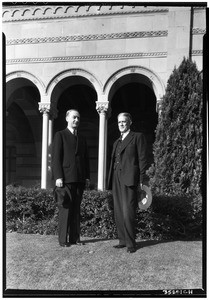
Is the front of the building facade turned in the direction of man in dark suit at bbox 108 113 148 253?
yes

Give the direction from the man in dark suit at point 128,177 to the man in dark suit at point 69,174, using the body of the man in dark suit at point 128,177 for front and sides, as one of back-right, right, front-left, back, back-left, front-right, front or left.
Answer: front-right

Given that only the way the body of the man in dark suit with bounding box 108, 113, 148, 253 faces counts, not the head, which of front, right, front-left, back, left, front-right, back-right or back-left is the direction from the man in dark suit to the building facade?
back-right

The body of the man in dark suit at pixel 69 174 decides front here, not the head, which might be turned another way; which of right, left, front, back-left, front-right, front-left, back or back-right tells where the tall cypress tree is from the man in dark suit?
left

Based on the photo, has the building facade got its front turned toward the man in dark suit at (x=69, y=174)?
yes

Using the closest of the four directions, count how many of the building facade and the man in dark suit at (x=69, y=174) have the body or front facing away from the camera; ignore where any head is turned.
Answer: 0

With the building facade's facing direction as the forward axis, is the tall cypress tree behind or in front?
in front

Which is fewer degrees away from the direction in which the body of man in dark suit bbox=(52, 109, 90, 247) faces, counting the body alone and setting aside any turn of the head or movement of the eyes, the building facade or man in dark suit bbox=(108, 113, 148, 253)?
the man in dark suit

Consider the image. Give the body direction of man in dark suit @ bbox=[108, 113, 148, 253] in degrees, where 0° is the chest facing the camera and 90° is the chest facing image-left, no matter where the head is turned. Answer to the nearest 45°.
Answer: approximately 45°

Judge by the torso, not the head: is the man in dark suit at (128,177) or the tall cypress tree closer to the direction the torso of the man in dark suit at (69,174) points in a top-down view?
the man in dark suit

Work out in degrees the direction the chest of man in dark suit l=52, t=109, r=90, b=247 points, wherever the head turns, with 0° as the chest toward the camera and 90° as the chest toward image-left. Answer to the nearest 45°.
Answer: approximately 315°

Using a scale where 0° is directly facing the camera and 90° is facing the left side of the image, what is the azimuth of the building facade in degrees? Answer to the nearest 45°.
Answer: approximately 0°

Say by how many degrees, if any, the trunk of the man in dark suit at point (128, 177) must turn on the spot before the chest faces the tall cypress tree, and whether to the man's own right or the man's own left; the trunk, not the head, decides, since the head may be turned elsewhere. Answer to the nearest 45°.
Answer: approximately 180°
